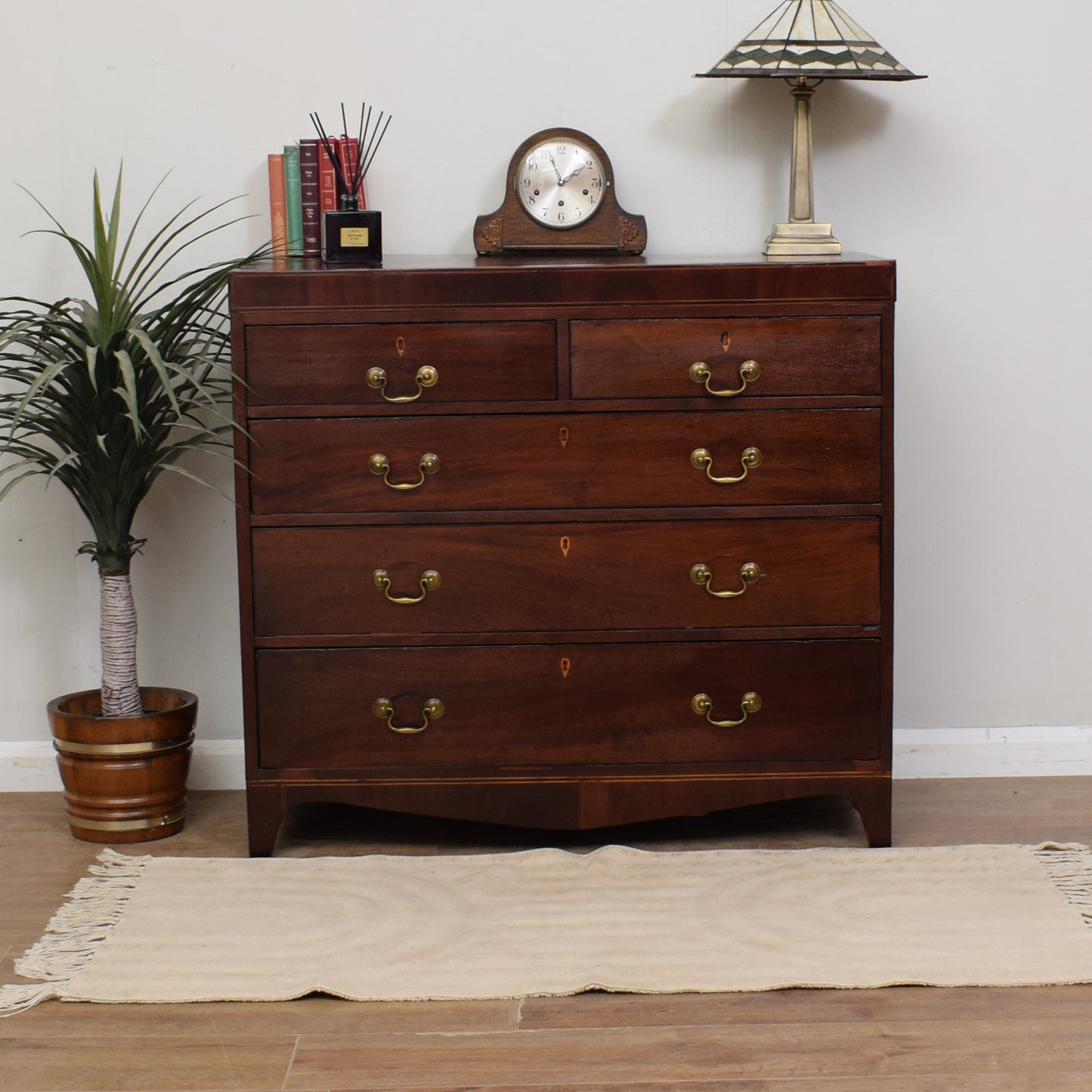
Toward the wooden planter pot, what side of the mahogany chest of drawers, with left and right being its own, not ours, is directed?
right

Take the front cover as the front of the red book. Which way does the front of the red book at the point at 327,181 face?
to the viewer's right

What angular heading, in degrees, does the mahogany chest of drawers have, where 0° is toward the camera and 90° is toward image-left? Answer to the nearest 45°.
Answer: approximately 0°

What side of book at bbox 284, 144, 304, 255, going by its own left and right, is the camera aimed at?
right

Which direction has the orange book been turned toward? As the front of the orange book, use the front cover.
to the viewer's right

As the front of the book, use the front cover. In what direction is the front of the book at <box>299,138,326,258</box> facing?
to the viewer's right
